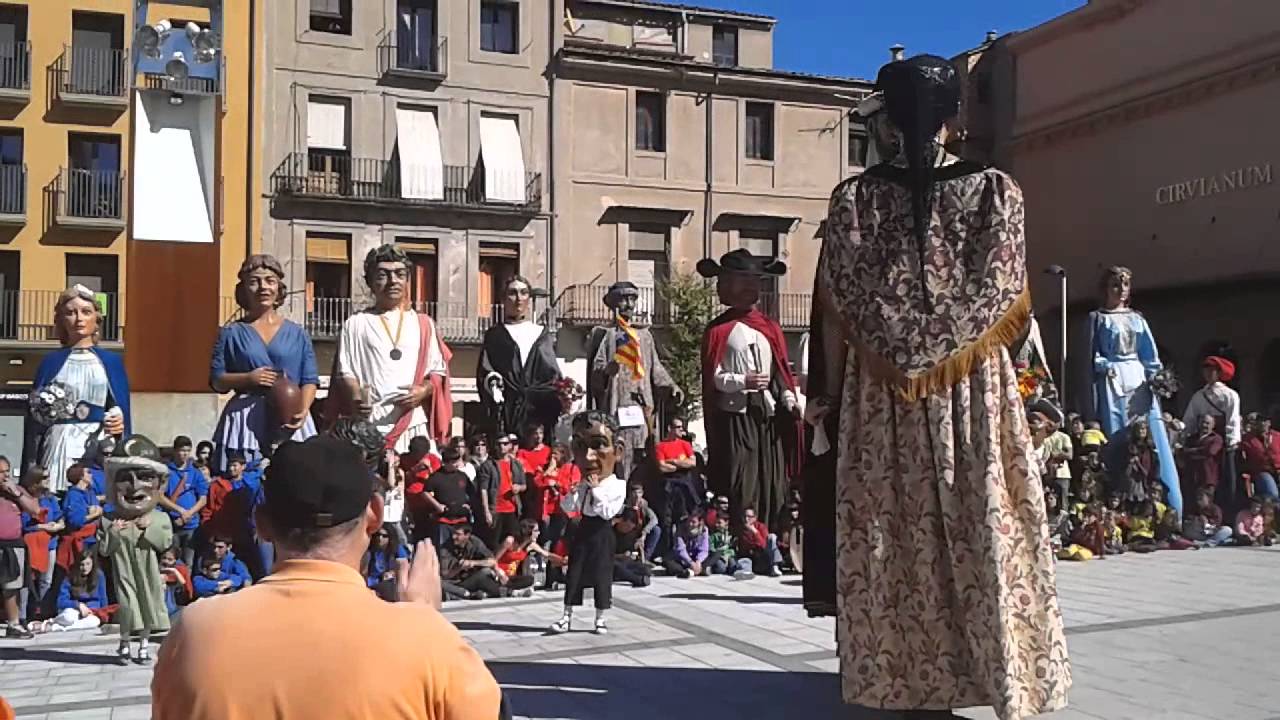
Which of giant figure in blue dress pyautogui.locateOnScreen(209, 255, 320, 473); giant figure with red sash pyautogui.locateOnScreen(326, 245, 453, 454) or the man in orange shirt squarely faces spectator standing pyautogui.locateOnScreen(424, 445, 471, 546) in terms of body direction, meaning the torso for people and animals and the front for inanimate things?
the man in orange shirt

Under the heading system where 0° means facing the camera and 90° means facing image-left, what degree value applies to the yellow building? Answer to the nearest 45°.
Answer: approximately 0°

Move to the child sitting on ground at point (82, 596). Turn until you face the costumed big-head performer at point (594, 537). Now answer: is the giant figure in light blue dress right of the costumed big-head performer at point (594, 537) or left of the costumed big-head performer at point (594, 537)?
left

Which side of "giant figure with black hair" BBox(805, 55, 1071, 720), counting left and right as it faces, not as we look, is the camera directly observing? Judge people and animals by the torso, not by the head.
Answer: back

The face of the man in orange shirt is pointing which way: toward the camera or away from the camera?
away from the camera

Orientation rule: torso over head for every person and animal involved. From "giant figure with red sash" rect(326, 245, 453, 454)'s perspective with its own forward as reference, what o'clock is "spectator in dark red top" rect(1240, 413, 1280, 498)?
The spectator in dark red top is roughly at 8 o'clock from the giant figure with red sash.

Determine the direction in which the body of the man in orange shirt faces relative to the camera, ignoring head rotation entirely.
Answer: away from the camera
